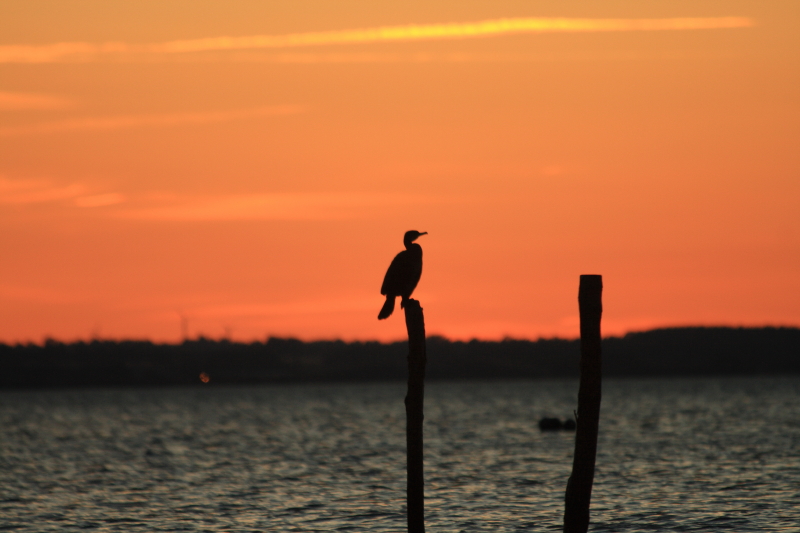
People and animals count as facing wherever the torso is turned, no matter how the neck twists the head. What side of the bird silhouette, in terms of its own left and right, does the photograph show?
right

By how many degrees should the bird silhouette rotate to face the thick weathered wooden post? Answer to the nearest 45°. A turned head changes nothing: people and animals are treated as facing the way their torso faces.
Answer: approximately 45° to its right
